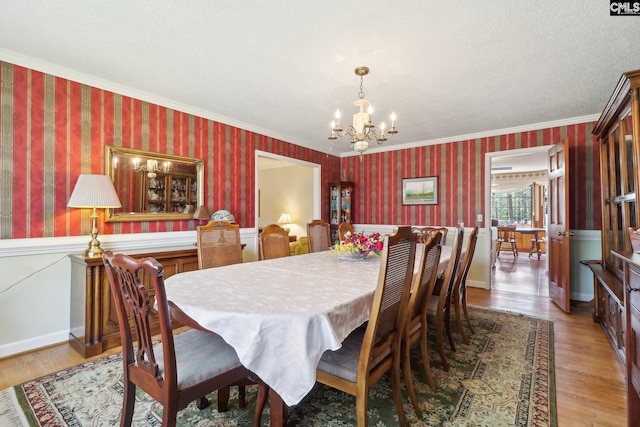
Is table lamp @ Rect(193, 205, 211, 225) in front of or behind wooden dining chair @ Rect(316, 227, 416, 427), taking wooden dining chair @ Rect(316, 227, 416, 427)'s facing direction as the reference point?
in front

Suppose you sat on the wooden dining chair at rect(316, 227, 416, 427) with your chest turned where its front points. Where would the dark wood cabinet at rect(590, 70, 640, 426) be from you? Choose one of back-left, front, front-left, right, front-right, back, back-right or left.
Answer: right

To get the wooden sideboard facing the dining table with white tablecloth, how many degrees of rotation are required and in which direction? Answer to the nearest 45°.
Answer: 0° — it already faces it

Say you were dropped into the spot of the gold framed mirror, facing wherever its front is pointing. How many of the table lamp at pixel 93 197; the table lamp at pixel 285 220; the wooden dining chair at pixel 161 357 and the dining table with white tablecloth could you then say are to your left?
1

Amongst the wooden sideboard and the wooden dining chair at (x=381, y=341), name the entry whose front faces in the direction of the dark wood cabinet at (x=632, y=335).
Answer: the wooden sideboard

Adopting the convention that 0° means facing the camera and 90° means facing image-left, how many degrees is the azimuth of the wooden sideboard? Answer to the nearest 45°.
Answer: approximately 315°

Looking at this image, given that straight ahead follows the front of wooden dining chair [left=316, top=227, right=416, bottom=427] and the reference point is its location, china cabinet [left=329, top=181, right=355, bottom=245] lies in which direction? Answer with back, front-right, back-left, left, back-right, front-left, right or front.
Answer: front-right

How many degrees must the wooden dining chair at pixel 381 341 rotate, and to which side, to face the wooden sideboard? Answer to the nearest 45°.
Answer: approximately 45° to its left

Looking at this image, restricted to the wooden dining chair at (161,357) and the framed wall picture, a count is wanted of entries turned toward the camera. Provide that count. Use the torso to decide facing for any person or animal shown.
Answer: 1

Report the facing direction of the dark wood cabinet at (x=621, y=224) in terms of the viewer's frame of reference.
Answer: facing to the left of the viewer

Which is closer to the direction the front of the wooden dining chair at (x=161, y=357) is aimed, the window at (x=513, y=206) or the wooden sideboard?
the window

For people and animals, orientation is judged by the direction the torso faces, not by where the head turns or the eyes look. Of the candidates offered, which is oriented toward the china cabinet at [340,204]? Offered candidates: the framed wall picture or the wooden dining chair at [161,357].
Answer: the wooden dining chair

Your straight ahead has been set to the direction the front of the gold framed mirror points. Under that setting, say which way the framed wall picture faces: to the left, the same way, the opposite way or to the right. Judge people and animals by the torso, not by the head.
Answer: to the right

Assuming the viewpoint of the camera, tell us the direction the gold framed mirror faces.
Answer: facing the viewer and to the right of the viewer

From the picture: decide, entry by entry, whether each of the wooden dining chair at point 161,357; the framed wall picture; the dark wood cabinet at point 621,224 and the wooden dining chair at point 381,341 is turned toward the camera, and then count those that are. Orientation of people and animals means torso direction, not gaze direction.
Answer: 1

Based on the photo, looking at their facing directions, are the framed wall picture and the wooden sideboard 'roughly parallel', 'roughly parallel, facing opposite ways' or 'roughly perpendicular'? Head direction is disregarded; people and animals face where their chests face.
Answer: roughly perpendicular

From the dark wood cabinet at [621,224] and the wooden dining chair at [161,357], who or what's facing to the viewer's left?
the dark wood cabinet

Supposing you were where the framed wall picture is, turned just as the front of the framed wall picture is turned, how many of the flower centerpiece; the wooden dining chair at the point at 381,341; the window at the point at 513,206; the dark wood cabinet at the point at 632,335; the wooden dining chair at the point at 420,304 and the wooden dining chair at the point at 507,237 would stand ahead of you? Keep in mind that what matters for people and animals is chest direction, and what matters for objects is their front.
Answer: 4
